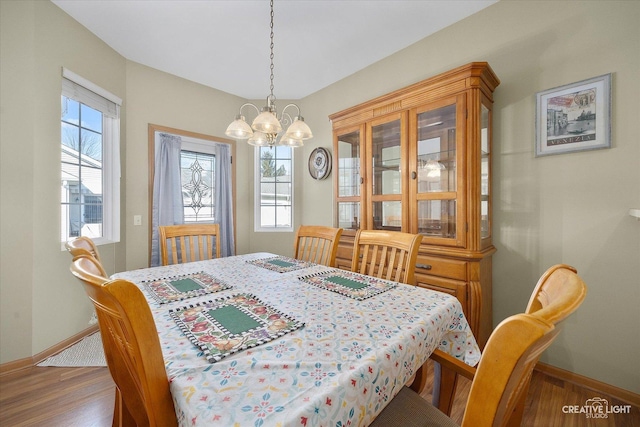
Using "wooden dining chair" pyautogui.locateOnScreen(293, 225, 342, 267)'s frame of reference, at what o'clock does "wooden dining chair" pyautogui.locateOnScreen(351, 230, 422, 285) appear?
"wooden dining chair" pyautogui.locateOnScreen(351, 230, 422, 285) is roughly at 9 o'clock from "wooden dining chair" pyautogui.locateOnScreen(293, 225, 342, 267).

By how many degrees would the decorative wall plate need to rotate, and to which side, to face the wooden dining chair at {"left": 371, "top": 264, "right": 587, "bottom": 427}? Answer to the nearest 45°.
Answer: approximately 45° to its left

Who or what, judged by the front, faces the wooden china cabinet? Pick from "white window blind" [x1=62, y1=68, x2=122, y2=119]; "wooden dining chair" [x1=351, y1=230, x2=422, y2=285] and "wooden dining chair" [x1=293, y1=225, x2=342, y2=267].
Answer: the white window blind

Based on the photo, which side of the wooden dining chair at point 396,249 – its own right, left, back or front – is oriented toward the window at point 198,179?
right

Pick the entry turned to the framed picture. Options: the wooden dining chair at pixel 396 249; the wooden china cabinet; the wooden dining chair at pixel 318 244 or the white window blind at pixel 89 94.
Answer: the white window blind

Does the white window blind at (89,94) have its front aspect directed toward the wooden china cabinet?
yes
